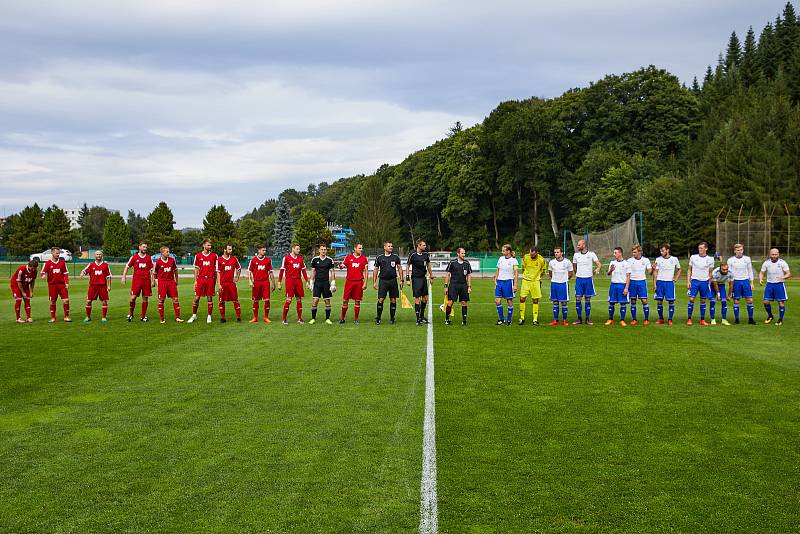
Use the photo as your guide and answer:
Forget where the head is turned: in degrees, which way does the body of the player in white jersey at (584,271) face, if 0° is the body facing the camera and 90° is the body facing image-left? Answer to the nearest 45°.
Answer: approximately 0°

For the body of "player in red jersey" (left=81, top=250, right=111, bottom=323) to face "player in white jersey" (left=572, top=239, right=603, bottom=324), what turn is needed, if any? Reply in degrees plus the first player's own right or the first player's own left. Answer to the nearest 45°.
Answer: approximately 45° to the first player's own left

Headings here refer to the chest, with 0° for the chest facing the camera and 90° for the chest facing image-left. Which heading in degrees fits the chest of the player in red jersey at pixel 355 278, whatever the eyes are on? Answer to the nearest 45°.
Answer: approximately 0°
